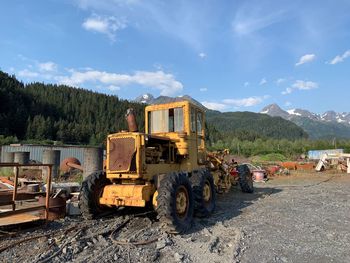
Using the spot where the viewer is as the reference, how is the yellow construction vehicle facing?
facing away from the viewer and to the right of the viewer
